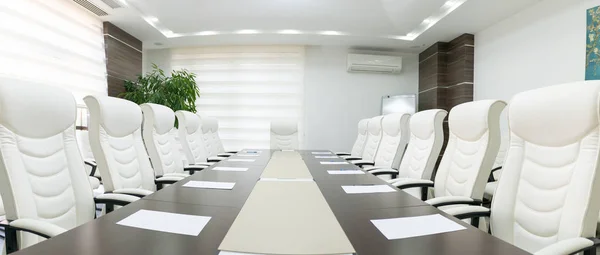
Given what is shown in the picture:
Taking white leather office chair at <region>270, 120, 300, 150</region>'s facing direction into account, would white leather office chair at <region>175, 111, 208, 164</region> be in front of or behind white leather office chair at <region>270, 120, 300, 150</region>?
in front

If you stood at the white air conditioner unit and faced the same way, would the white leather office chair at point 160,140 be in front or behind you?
in front

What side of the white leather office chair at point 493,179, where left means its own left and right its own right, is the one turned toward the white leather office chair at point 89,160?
front

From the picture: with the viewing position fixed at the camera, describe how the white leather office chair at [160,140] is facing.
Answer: facing the viewer and to the right of the viewer

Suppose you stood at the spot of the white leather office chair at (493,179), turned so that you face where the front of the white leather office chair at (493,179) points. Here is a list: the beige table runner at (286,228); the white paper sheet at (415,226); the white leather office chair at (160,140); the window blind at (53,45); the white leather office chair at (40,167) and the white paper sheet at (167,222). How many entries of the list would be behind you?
0

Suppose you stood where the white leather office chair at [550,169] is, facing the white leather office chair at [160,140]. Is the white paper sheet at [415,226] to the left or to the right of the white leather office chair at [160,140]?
left

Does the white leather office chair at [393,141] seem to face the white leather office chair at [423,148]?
no

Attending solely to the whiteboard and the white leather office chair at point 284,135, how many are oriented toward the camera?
2

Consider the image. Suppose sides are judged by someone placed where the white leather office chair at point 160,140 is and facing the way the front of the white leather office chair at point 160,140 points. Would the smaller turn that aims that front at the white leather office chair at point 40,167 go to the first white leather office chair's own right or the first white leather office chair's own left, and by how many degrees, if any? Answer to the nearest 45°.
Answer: approximately 45° to the first white leather office chair's own right

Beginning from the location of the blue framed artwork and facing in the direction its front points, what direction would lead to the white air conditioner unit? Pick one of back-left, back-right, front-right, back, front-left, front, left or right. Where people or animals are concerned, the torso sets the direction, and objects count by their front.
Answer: front-right

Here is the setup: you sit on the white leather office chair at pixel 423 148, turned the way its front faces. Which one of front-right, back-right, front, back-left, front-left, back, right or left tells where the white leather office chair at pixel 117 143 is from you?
front

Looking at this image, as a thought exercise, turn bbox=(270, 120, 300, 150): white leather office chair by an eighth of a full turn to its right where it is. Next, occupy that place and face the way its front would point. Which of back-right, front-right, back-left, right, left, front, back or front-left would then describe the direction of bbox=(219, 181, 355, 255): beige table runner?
front-left

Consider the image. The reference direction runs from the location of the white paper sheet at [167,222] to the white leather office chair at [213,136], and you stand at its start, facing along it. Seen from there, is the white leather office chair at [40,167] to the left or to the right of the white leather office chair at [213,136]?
left

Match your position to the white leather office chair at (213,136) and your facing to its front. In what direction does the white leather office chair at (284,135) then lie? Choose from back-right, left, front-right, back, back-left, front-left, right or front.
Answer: front-left

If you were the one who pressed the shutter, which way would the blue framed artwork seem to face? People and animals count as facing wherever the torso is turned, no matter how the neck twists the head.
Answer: facing the viewer and to the left of the viewer

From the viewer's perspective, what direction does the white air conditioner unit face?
toward the camera

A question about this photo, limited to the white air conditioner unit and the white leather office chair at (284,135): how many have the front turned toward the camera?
2

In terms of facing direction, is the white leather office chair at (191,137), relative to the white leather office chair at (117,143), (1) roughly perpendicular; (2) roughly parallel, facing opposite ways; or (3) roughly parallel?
roughly parallel

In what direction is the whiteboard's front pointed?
toward the camera

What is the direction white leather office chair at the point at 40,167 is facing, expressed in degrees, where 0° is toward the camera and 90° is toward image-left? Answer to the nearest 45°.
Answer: approximately 315°

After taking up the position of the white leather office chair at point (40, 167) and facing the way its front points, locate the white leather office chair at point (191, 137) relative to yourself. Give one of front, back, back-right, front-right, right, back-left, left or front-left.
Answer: left
